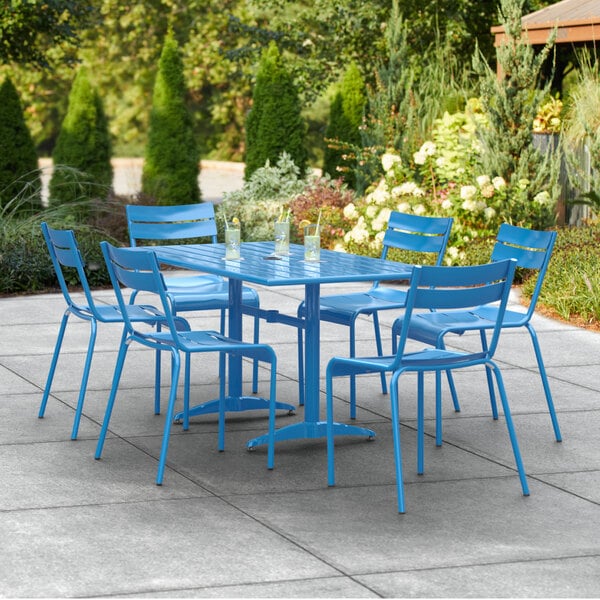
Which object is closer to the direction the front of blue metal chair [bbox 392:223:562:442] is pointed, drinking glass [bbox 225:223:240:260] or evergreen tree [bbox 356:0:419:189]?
the drinking glass

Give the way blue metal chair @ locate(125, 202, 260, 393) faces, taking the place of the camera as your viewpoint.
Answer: facing the viewer and to the right of the viewer

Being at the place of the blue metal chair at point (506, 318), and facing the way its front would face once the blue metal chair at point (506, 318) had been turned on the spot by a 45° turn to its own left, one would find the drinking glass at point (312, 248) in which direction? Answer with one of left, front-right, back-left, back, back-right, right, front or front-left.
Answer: right

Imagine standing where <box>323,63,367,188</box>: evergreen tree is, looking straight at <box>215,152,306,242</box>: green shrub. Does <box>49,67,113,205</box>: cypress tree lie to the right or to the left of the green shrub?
right

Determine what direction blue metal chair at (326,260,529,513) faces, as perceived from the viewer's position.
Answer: facing away from the viewer and to the left of the viewer

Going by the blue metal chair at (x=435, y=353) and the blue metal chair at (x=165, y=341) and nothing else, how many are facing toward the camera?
0

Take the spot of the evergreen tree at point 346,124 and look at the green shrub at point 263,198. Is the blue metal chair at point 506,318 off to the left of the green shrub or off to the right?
left

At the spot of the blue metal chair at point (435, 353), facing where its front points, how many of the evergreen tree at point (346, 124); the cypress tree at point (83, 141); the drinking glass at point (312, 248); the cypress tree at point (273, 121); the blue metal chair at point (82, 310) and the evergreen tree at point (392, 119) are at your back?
0

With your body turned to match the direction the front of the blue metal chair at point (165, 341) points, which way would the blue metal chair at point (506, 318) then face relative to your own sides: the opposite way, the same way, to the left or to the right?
the opposite way

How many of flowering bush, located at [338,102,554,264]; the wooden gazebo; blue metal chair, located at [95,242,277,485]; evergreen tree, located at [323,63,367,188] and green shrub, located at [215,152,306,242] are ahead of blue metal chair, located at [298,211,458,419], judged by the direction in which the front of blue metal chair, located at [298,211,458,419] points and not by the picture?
1

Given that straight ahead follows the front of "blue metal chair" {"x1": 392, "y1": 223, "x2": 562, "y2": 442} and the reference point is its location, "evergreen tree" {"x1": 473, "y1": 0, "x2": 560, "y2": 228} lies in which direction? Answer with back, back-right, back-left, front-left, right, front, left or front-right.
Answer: back-right

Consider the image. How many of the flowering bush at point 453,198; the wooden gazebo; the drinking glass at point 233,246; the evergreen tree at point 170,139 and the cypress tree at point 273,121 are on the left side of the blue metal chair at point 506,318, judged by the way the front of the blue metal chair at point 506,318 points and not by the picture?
0

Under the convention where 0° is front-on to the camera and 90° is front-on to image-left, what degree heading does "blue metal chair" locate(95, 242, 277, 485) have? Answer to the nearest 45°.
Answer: approximately 225°

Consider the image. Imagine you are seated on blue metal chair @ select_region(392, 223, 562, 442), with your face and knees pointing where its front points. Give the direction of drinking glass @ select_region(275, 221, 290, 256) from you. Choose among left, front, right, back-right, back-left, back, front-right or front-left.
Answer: front-right

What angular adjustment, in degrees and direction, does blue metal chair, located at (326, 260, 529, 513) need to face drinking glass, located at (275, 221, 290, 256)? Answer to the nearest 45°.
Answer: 0° — it already faces it

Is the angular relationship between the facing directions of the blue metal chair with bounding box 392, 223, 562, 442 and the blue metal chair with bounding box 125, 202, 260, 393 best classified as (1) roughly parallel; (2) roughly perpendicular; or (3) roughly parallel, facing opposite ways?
roughly perpendicular

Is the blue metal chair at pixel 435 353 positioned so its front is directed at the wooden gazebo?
no

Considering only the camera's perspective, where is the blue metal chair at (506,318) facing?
facing the viewer and to the left of the viewer

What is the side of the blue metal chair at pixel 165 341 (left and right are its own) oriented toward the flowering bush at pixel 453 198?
front

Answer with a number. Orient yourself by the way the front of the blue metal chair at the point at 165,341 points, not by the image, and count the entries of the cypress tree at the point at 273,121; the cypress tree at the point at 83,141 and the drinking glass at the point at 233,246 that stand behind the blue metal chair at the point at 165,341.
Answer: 0
